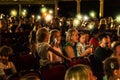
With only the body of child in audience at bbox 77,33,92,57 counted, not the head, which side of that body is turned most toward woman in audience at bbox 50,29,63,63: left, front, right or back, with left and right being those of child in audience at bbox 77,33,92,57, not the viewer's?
right

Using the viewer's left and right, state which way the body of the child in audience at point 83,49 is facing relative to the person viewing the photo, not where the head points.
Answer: facing the viewer and to the right of the viewer

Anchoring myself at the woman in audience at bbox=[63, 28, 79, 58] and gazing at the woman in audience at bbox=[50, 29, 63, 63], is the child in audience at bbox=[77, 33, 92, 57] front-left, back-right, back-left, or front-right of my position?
back-right
